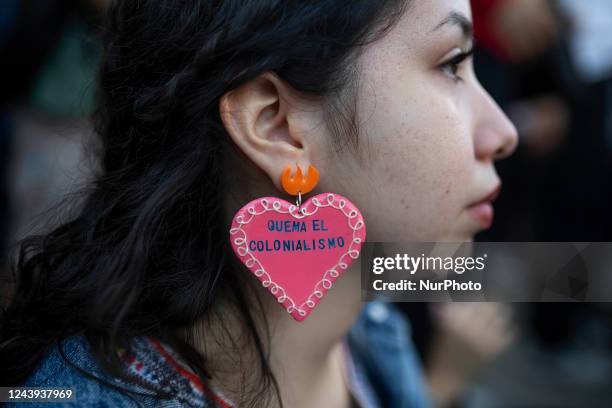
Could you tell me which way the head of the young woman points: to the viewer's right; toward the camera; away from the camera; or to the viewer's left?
to the viewer's right

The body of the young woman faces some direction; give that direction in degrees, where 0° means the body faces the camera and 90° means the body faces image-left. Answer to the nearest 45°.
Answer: approximately 270°
